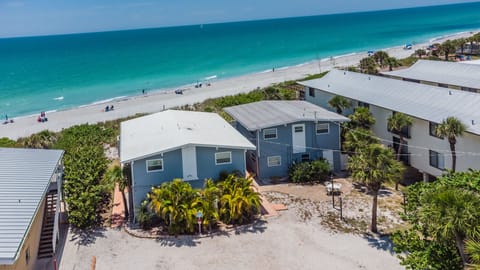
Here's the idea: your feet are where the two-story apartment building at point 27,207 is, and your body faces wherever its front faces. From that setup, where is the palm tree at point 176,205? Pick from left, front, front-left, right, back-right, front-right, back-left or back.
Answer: front

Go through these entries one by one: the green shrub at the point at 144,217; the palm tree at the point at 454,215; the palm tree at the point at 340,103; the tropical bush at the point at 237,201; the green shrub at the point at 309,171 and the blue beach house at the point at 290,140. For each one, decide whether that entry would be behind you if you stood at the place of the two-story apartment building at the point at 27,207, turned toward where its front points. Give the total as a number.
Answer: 0

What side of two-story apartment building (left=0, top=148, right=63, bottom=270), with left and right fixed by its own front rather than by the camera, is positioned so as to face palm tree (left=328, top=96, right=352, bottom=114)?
front

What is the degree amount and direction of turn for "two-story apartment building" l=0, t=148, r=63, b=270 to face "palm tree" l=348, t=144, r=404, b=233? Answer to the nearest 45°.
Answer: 0° — it already faces it

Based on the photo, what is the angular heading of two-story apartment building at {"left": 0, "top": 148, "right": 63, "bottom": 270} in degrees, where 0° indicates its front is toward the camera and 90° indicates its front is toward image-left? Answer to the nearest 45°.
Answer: approximately 270°

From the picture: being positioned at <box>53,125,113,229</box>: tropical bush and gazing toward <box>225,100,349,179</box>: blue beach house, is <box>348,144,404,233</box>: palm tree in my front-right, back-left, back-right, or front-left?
front-right

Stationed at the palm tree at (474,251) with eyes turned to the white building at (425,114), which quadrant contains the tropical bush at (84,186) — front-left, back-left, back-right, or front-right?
front-left

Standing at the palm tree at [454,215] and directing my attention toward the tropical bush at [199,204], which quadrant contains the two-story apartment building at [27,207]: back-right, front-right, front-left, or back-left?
front-left

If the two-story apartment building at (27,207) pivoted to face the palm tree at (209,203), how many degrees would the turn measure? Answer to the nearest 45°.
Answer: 0° — it already faces it

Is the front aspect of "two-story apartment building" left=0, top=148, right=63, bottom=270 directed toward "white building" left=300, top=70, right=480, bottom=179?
yes

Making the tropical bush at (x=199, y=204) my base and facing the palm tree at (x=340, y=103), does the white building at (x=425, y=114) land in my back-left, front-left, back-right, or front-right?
front-right

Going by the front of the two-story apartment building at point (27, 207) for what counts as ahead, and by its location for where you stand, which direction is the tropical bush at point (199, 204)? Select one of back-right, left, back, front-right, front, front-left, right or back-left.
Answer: front

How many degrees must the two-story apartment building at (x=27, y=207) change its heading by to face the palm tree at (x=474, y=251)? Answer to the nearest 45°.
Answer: approximately 45° to its right

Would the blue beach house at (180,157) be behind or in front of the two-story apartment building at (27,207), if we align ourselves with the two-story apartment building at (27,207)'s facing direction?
in front

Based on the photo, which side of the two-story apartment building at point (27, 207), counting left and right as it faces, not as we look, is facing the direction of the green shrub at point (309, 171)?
front

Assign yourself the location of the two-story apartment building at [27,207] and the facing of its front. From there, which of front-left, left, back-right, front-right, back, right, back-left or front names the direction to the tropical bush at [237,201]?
front
